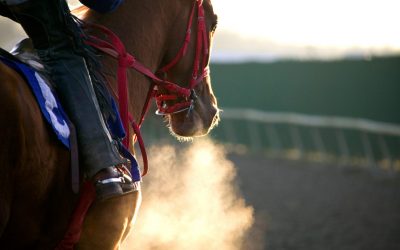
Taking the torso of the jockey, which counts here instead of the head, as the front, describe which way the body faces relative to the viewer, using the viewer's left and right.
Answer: facing away from the viewer and to the right of the viewer

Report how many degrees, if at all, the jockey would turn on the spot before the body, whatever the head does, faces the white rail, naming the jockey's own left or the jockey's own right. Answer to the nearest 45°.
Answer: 0° — they already face it

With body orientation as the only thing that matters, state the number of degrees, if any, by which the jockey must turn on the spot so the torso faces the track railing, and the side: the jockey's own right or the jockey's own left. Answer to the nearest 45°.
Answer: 0° — they already face it
